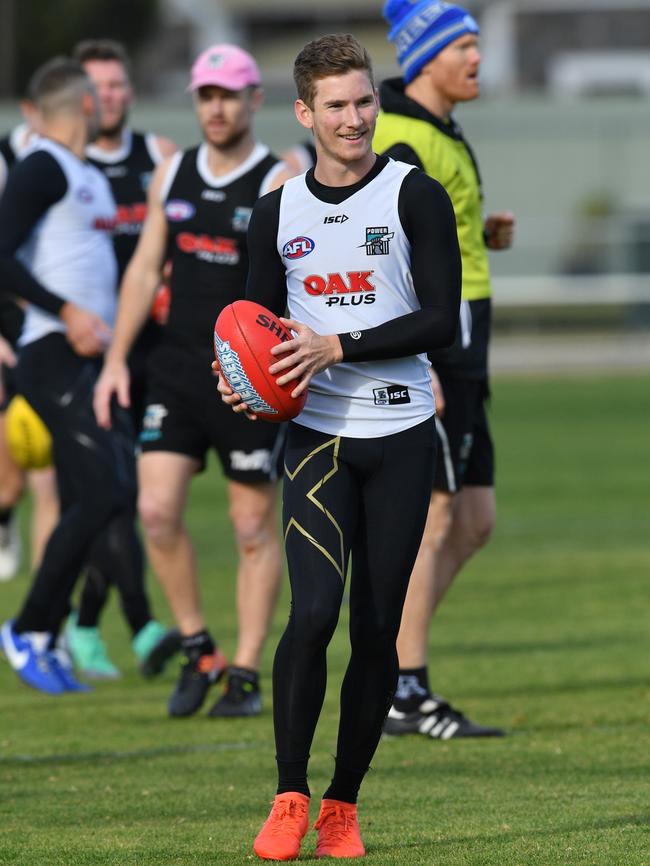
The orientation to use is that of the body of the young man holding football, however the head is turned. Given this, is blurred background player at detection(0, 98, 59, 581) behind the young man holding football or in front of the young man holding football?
behind

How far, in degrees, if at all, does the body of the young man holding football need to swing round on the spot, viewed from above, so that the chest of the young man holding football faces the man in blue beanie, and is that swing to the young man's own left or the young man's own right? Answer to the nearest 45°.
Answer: approximately 180°

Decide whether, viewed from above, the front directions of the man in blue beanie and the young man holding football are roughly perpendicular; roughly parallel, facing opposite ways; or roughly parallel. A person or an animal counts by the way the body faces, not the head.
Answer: roughly perpendicular

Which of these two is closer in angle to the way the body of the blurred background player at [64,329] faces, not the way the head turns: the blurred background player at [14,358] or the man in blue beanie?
the man in blue beanie

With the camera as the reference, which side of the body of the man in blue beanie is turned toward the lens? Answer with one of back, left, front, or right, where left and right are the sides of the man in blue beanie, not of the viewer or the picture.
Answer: right

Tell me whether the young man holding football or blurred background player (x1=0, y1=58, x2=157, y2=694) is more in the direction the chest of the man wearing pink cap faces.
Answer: the young man holding football

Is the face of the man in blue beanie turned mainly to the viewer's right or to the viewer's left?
to the viewer's right

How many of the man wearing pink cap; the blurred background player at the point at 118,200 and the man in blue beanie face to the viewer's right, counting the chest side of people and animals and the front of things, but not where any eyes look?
1

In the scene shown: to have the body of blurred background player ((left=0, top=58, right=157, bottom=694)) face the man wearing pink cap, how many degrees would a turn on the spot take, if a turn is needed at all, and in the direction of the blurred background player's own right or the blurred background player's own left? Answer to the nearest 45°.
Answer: approximately 45° to the blurred background player's own right
